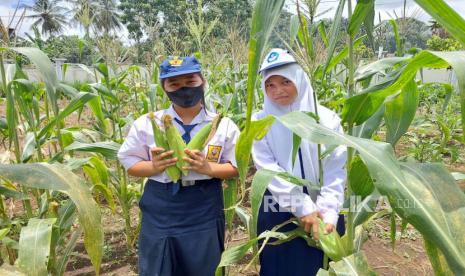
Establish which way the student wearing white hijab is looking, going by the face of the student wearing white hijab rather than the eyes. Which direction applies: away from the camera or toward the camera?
toward the camera

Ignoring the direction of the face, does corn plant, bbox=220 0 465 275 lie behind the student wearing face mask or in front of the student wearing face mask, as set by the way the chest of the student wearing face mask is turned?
in front

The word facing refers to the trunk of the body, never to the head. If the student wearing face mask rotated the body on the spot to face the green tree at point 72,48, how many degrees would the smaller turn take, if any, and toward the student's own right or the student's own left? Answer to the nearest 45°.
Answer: approximately 180°

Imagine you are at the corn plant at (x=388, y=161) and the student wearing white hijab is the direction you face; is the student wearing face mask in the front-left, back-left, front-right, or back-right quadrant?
front-left

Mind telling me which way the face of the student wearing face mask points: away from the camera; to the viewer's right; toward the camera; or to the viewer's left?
toward the camera

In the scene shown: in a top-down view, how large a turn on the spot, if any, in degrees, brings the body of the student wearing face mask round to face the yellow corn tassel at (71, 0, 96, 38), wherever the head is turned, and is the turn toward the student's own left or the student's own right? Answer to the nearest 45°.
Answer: approximately 135° to the student's own right

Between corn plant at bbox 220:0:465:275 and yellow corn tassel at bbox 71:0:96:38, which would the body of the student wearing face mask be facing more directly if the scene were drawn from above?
the corn plant

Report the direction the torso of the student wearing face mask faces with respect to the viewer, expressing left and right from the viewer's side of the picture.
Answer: facing the viewer

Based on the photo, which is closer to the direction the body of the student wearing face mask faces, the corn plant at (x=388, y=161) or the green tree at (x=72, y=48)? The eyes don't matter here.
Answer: the corn plant
